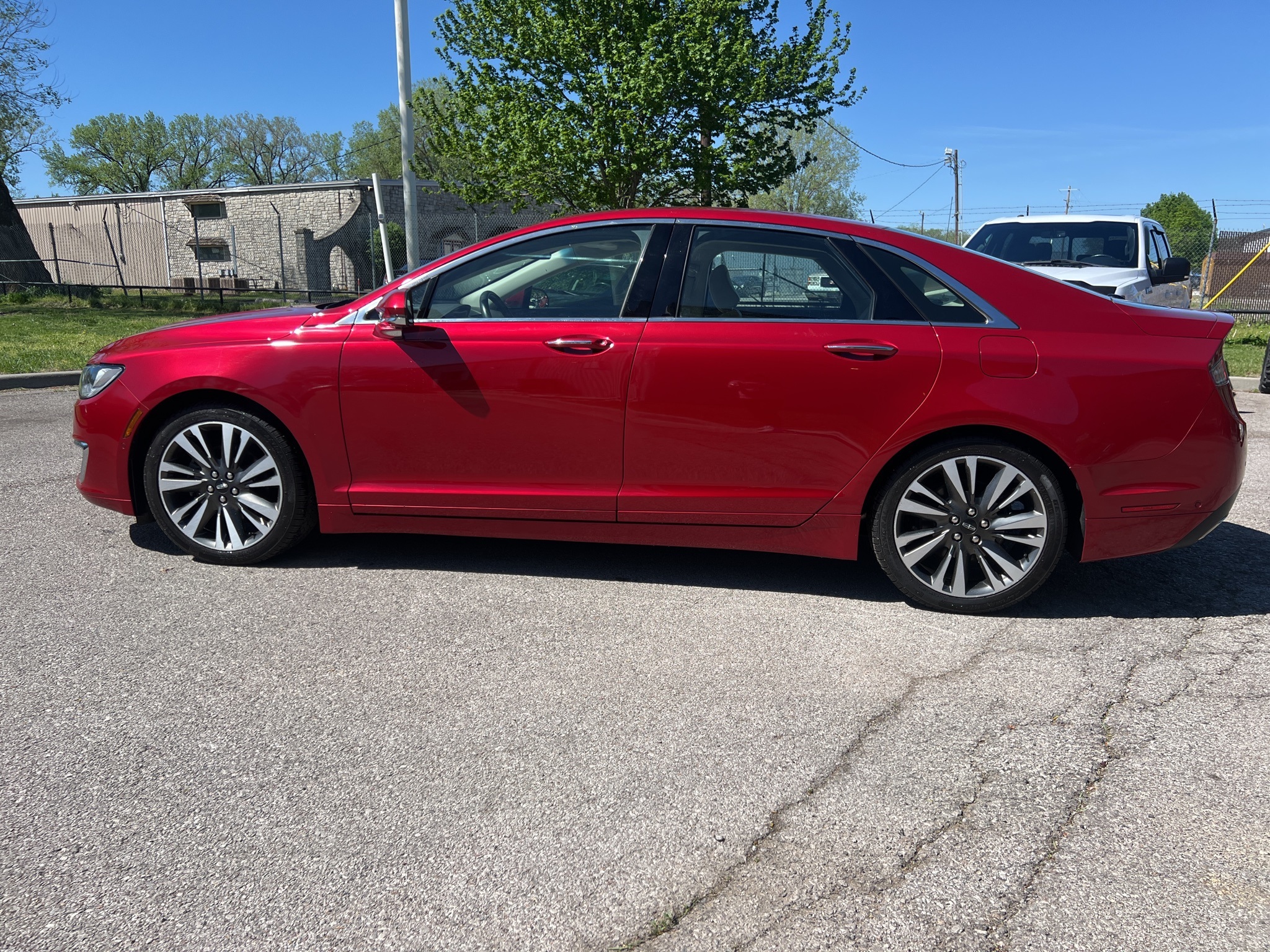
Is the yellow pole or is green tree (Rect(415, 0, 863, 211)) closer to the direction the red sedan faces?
the green tree

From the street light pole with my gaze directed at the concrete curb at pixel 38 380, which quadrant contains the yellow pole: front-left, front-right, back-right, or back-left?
back-left

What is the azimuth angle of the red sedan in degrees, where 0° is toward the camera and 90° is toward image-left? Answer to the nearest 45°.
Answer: approximately 90°

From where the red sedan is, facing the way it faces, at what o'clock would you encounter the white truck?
The white truck is roughly at 4 o'clock from the red sedan.

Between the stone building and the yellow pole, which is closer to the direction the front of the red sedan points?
the stone building

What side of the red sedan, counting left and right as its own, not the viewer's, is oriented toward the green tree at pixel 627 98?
right

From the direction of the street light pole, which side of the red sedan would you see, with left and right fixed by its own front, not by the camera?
right
